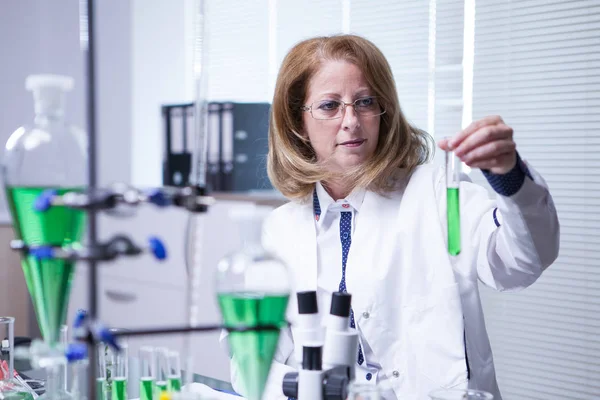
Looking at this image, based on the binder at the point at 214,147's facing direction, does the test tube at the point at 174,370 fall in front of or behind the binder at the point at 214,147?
in front

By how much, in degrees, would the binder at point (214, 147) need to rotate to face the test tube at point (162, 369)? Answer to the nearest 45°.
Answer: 0° — it already faces it

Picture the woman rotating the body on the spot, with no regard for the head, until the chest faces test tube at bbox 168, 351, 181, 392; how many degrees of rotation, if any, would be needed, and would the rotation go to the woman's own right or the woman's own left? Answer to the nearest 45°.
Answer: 0° — they already face it

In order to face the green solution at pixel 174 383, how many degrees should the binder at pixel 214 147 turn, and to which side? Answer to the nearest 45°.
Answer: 0° — it already faces it

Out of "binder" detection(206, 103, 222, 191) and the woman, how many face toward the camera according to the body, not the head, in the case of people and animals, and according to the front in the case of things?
2

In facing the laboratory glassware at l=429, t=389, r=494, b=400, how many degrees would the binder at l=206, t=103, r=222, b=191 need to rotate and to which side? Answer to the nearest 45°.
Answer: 0° — it already faces it

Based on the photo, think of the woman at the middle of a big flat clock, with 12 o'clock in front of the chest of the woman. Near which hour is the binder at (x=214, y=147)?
The binder is roughly at 5 o'clock from the woman.

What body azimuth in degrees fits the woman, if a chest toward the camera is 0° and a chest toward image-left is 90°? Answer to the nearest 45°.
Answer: approximately 0°

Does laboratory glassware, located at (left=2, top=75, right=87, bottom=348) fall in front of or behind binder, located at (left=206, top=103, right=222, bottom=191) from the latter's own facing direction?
in front
